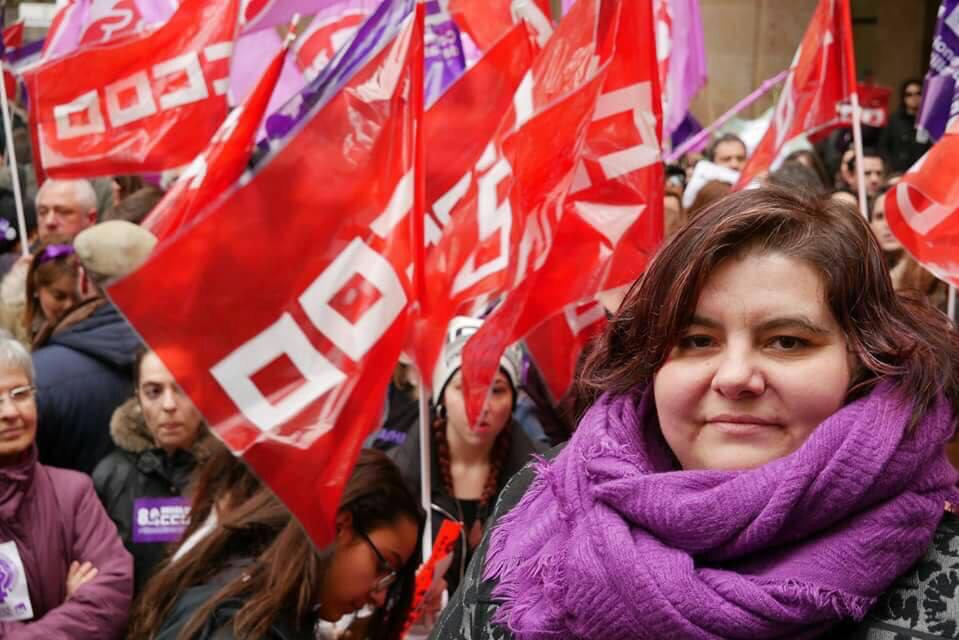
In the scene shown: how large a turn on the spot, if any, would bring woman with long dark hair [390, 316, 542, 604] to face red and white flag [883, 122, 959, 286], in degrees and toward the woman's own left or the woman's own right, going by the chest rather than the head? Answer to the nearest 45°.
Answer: approximately 90° to the woman's own left

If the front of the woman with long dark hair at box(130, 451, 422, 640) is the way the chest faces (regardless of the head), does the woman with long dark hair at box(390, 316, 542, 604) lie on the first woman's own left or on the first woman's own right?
on the first woman's own left

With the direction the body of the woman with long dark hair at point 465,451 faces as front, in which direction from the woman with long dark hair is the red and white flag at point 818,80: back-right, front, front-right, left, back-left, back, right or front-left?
back-left

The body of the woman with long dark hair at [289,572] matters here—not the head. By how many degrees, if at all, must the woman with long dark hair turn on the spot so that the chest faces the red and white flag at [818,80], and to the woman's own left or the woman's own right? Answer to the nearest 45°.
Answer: approximately 45° to the woman's own left

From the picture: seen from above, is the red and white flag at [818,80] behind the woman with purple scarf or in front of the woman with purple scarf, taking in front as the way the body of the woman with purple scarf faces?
behind

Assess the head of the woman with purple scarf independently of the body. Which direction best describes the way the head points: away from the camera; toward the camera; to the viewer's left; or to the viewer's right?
toward the camera

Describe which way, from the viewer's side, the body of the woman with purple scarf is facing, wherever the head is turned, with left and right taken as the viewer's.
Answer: facing the viewer

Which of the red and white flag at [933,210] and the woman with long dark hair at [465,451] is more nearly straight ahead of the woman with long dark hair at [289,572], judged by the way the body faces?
the red and white flag

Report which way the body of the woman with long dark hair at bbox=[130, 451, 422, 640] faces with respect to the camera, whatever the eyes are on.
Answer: to the viewer's right

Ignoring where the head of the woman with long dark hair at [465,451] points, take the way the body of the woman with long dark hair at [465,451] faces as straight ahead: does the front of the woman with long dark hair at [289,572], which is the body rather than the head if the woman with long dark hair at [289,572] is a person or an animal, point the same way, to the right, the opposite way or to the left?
to the left

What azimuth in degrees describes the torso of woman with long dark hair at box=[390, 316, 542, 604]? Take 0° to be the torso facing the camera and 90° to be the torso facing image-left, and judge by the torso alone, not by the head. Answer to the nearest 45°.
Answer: approximately 0°

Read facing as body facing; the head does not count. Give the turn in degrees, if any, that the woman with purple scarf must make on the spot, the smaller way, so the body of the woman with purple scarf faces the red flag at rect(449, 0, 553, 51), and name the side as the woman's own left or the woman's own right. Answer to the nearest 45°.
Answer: approximately 180°

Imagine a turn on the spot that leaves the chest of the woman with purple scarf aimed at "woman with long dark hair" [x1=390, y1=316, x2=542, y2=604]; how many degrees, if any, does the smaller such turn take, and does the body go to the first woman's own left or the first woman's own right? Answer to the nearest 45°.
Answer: approximately 180°

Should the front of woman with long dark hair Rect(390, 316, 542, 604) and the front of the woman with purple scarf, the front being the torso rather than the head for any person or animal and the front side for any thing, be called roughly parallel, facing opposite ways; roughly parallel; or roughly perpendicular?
roughly parallel

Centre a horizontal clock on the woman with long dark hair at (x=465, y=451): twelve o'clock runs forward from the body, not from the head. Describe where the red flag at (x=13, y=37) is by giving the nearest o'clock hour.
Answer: The red flag is roughly at 5 o'clock from the woman with long dark hair.
